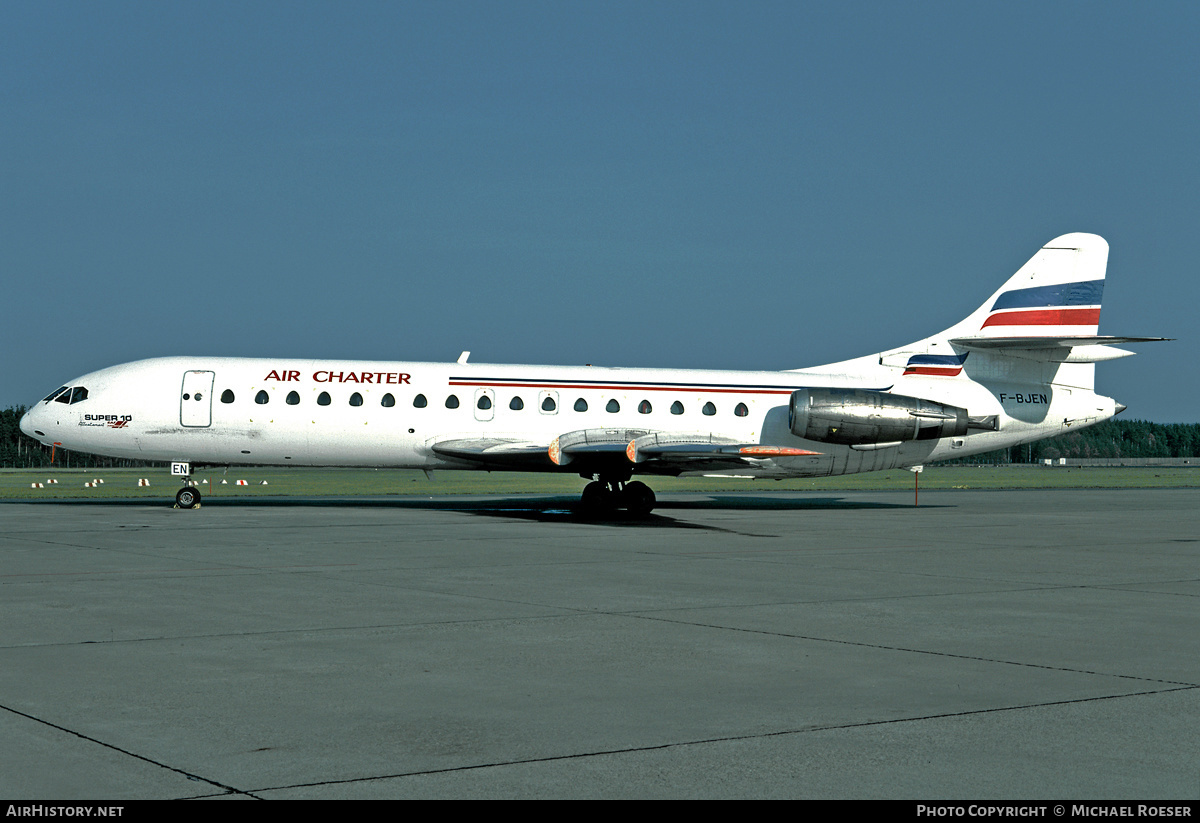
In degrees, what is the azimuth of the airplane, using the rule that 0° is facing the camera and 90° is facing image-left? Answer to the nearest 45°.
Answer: approximately 90°
